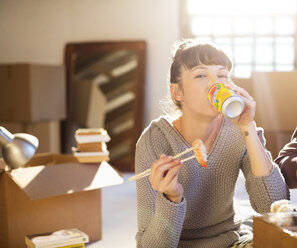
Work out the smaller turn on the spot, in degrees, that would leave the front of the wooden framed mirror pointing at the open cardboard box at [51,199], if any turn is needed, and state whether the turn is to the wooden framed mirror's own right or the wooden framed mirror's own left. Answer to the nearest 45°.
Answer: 0° — it already faces it

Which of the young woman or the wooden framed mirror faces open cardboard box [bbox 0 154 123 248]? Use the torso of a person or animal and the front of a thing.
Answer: the wooden framed mirror

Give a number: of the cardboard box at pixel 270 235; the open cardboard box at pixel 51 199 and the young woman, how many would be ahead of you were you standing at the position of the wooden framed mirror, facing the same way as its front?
3

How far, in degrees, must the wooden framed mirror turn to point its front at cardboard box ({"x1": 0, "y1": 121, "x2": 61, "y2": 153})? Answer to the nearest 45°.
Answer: approximately 45° to its right

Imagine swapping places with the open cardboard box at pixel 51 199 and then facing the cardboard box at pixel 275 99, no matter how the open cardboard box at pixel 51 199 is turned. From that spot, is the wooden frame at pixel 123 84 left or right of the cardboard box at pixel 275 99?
left

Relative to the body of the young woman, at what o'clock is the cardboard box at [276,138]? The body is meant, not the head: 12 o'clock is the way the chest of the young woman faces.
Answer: The cardboard box is roughly at 8 o'clock from the young woman.

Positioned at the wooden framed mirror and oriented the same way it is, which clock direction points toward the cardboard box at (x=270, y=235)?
The cardboard box is roughly at 12 o'clock from the wooden framed mirror.

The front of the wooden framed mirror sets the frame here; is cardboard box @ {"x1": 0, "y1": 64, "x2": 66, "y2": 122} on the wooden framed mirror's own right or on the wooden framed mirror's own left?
on the wooden framed mirror's own right

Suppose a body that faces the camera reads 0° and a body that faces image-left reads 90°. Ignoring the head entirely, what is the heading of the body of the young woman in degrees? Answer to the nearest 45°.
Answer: approximately 315°
